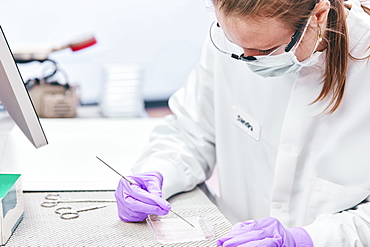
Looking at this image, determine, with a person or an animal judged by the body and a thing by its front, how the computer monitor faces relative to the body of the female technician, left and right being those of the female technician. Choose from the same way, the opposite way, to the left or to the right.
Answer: the opposite way

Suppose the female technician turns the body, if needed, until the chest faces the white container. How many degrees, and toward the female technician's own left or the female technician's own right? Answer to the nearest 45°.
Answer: approximately 90° to the female technician's own right

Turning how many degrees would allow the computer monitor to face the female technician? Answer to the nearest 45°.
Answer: approximately 45° to its right

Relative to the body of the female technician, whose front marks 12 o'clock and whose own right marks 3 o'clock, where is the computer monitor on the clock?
The computer monitor is roughly at 1 o'clock from the female technician.

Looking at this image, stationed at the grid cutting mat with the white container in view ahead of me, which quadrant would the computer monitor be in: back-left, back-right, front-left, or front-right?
front-left

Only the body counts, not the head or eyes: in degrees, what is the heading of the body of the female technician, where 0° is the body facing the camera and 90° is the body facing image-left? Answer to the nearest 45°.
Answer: approximately 45°

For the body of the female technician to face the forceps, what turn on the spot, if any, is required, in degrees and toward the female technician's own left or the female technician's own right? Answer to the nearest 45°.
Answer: approximately 45° to the female technician's own right

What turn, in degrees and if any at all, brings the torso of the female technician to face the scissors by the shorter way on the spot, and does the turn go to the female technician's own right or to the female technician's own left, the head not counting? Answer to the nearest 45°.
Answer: approximately 45° to the female technician's own right

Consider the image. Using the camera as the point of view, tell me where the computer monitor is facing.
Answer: facing away from the viewer and to the right of the viewer

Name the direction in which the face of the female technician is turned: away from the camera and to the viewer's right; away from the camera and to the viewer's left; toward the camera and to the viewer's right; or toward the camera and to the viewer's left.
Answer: toward the camera and to the viewer's left
